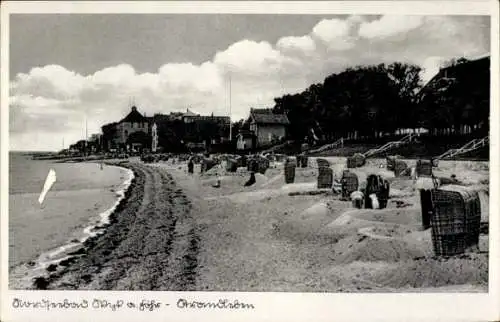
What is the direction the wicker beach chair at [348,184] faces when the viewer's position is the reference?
facing to the left of the viewer
